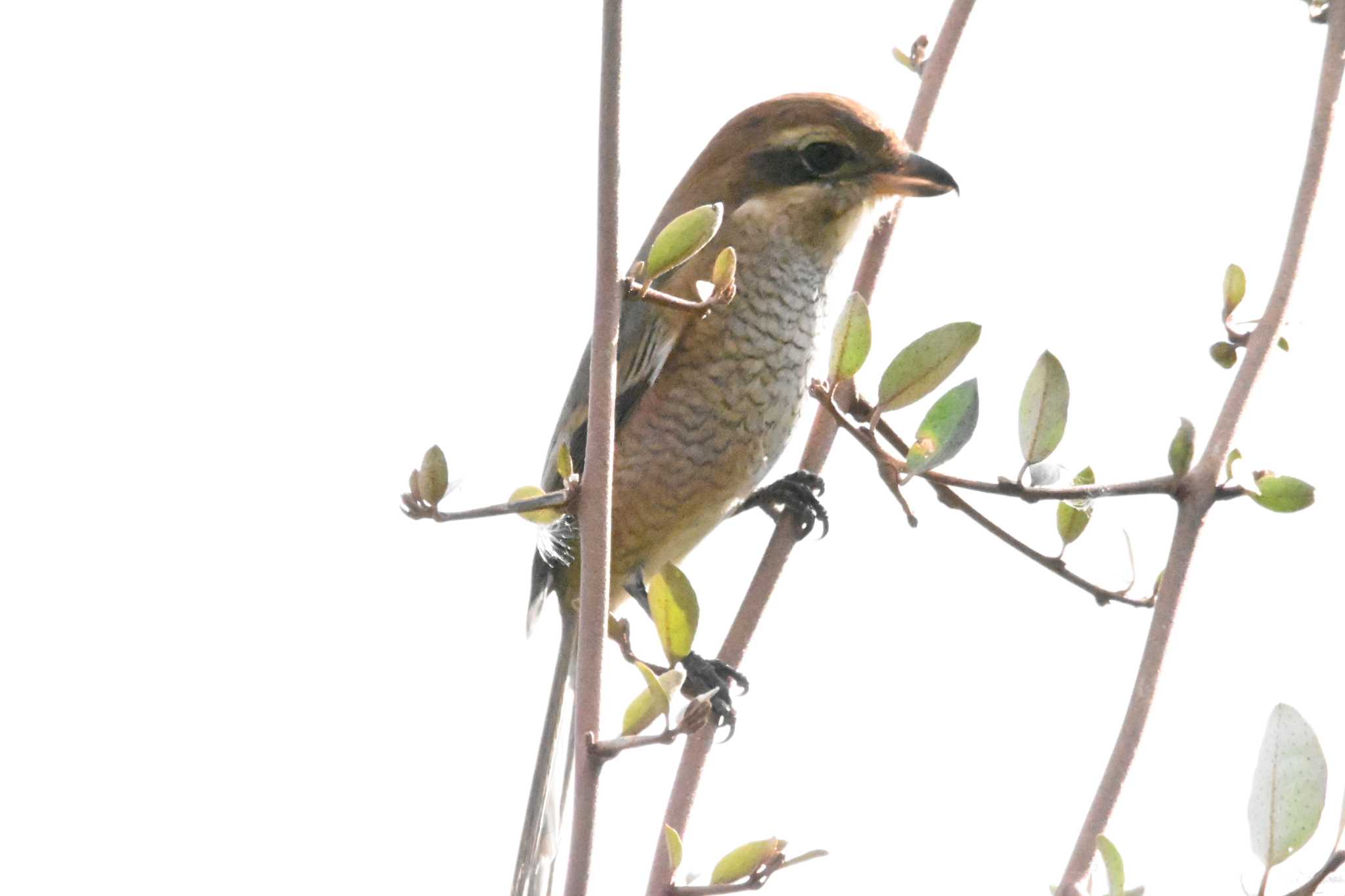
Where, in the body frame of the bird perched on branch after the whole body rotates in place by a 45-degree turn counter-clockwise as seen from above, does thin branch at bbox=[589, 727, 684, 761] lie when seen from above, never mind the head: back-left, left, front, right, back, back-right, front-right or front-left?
back-right

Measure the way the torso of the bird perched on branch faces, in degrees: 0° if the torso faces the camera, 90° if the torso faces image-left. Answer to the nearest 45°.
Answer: approximately 270°

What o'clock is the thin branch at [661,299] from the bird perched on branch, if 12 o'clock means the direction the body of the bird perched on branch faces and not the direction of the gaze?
The thin branch is roughly at 3 o'clock from the bird perched on branch.

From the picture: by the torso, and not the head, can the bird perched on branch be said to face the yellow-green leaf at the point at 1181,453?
no

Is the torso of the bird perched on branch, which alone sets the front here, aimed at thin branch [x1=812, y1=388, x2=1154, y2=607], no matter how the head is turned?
no

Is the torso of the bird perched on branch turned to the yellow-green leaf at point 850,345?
no

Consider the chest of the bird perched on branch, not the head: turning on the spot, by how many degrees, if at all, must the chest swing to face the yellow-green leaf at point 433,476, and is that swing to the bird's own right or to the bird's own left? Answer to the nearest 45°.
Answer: approximately 90° to the bird's own right

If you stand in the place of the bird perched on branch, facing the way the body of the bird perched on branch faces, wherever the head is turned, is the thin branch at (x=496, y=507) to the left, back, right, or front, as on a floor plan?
right
